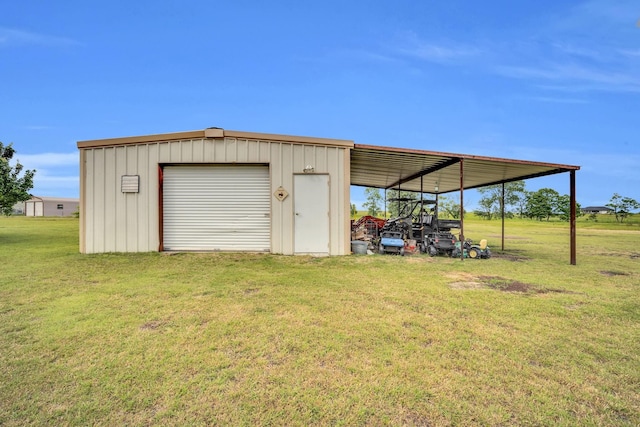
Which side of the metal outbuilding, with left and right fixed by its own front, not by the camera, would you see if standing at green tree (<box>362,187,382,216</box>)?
back

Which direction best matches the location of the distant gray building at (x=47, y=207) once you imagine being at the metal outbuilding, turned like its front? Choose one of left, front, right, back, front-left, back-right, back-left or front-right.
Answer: back-right

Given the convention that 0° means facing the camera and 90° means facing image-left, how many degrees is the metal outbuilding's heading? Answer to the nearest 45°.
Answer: approximately 0°

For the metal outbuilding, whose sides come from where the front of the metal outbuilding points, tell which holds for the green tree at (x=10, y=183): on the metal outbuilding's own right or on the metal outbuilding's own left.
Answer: on the metal outbuilding's own right

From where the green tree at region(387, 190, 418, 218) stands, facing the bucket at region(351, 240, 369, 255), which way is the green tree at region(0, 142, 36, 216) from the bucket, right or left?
right

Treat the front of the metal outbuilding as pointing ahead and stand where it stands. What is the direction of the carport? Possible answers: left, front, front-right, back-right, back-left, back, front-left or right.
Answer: left

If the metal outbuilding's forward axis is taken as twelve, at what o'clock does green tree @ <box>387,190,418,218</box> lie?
The green tree is roughly at 7 o'clock from the metal outbuilding.
